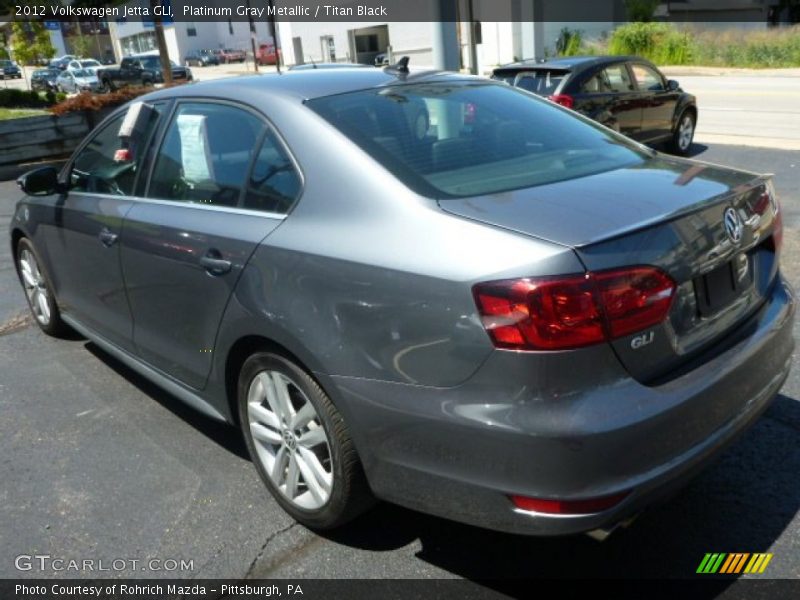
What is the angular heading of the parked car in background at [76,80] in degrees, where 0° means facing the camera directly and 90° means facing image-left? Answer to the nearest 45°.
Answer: approximately 315°

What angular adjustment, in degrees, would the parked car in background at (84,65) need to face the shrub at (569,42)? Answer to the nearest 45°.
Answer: approximately 45° to its left

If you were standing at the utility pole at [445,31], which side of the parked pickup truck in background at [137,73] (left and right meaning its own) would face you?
front

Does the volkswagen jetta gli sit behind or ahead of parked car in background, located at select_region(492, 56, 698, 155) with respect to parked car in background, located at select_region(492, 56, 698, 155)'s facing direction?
behind

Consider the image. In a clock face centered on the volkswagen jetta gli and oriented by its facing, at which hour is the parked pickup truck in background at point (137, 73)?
The parked pickup truck in background is roughly at 1 o'clock from the volkswagen jetta gli.

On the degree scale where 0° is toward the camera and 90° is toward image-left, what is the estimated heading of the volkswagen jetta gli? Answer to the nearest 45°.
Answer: approximately 135°

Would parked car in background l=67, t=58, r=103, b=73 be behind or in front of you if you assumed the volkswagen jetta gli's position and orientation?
in front

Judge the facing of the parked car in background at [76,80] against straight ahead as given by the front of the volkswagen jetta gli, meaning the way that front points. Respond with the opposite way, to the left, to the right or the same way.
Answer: the opposite way

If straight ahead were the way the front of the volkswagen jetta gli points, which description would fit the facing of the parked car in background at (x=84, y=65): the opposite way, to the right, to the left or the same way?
the opposite way

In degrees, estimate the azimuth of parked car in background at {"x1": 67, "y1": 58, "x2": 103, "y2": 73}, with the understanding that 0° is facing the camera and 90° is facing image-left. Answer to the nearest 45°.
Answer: approximately 315°
